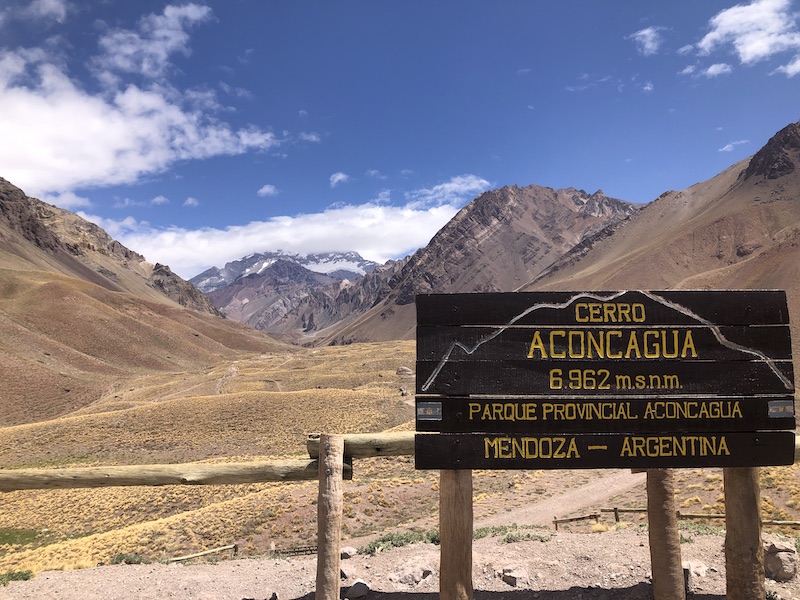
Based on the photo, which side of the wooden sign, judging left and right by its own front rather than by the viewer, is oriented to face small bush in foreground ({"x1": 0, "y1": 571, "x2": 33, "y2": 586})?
right

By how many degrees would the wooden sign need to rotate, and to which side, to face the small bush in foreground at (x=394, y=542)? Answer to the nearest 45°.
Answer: approximately 135° to its right

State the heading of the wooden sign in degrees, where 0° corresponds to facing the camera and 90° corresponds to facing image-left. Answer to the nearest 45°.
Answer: approximately 0°
